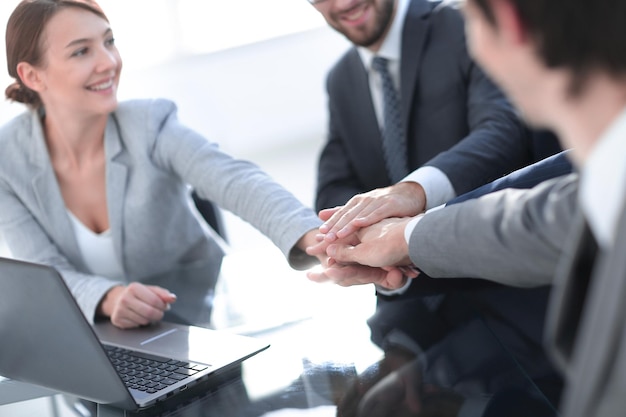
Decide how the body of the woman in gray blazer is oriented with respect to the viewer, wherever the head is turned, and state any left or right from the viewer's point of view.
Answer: facing the viewer and to the right of the viewer

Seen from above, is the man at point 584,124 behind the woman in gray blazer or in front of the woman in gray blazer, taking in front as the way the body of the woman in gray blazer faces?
in front

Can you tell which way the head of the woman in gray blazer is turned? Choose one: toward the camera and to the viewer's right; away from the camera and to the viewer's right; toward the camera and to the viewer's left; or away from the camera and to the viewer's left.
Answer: toward the camera and to the viewer's right

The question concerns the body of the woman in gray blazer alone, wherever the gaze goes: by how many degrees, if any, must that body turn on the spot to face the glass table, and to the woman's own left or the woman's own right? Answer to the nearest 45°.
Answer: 0° — they already face it

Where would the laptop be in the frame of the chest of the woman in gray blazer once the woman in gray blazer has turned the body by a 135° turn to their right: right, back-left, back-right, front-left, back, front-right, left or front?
left

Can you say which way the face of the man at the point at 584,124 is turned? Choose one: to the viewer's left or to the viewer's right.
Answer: to the viewer's left

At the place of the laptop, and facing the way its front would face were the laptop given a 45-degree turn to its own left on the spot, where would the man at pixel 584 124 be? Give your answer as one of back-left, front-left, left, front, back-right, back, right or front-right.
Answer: back-right
